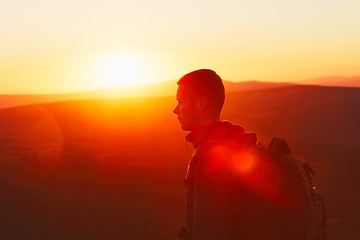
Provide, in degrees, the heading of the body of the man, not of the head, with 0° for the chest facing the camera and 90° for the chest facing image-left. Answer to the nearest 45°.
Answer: approximately 90°
